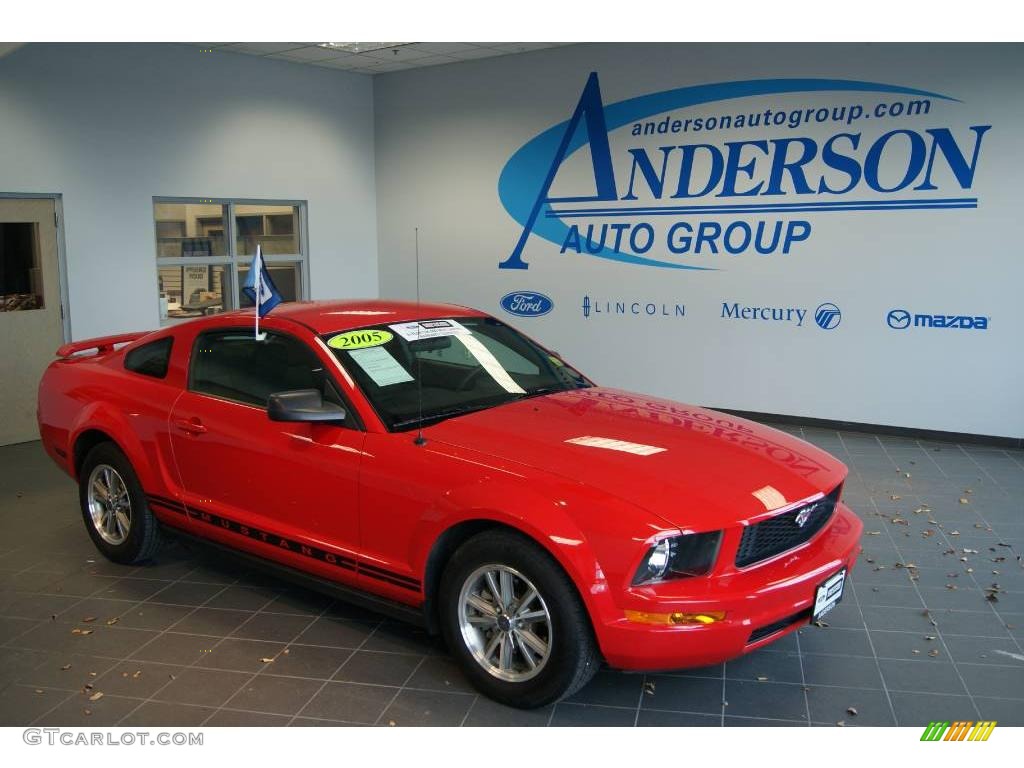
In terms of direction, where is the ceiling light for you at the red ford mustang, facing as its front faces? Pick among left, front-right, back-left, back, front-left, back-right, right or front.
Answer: back-left

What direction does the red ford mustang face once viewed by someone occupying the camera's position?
facing the viewer and to the right of the viewer
